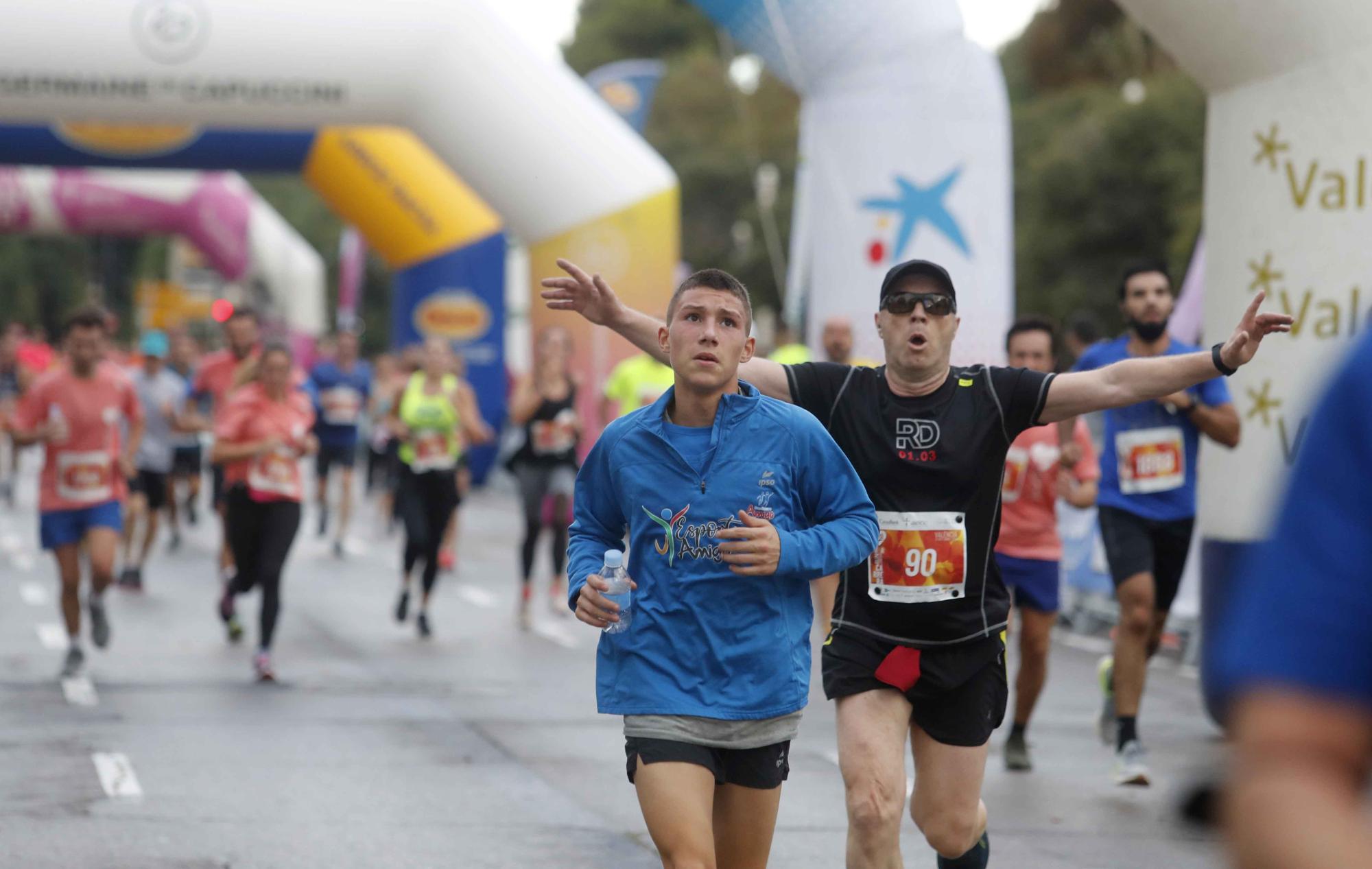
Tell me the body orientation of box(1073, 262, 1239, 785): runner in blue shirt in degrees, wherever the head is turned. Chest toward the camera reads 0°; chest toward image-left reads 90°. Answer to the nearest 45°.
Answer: approximately 0°

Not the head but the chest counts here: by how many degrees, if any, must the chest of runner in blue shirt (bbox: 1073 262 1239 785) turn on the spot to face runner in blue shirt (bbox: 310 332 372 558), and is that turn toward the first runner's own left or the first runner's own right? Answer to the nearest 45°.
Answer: approximately 135° to the first runner's own right

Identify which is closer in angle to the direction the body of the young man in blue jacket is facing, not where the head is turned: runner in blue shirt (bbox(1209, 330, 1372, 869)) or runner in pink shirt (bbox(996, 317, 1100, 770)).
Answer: the runner in blue shirt

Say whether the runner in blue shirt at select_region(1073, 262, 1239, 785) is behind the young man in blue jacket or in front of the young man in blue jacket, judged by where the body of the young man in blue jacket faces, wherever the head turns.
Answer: behind

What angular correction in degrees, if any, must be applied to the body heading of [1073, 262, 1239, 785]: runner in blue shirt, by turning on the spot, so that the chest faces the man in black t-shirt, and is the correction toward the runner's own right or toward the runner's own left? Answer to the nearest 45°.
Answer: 0° — they already face them
